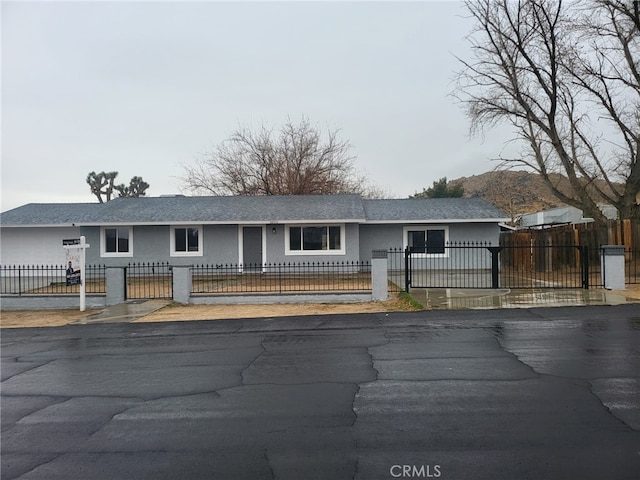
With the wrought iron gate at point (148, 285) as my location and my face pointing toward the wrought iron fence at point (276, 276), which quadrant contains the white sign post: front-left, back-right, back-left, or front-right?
back-right

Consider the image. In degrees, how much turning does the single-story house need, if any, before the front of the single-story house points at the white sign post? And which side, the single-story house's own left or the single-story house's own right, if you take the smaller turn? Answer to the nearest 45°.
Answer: approximately 45° to the single-story house's own right

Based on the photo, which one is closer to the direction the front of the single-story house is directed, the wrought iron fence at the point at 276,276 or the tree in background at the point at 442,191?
the wrought iron fence

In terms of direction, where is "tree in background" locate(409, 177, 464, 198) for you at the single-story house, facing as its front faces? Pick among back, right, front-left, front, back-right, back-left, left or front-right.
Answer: back-left

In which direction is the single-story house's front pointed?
toward the camera

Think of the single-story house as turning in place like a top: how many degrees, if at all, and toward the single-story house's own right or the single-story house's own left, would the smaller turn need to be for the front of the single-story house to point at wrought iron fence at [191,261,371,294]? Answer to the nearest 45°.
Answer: approximately 45° to the single-story house's own left

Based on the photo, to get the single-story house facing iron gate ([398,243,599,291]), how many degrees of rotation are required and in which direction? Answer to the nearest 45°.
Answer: approximately 90° to its left

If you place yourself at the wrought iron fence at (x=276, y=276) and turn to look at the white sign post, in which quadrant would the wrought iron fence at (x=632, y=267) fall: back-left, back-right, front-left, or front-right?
back-left

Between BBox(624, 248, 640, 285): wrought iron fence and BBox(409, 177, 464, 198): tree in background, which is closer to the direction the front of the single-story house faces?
the wrought iron fence

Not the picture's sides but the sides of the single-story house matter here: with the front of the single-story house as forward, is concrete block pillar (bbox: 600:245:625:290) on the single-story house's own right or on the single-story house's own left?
on the single-story house's own left

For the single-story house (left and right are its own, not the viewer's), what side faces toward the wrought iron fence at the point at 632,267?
left

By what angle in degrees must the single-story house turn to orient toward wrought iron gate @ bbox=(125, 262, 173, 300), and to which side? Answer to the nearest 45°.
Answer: approximately 45° to its right
